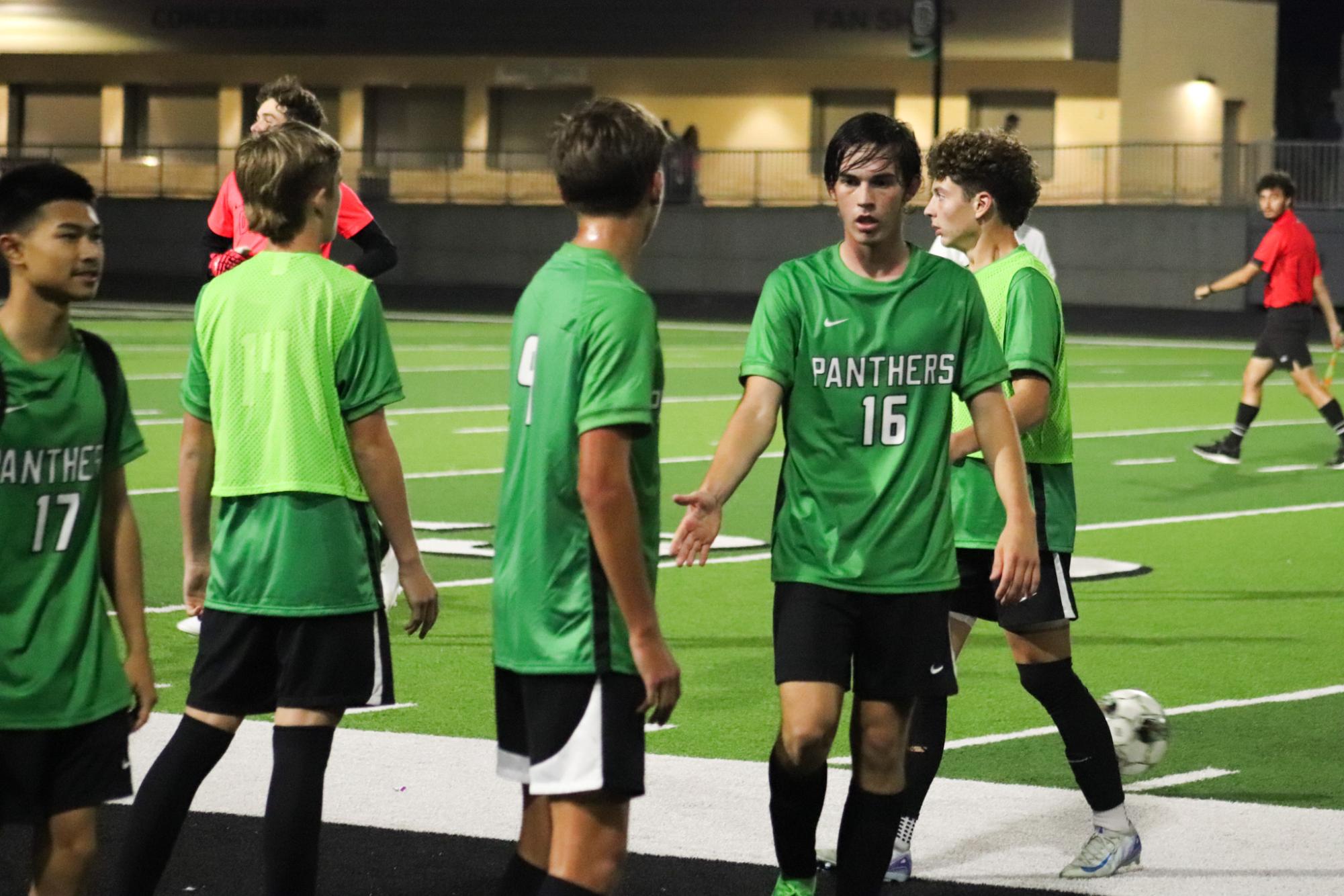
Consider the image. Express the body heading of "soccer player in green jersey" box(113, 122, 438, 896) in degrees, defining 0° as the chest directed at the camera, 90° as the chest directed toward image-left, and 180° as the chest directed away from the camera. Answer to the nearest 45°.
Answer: approximately 225°

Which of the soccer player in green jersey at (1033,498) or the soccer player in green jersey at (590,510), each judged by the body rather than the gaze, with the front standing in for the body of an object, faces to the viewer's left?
the soccer player in green jersey at (1033,498)

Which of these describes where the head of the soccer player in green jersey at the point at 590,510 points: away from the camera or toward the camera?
away from the camera

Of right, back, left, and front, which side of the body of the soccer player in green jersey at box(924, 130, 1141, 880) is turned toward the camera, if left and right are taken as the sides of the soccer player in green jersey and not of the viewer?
left

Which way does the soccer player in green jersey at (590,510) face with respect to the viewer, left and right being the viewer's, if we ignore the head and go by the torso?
facing away from the viewer and to the right of the viewer
